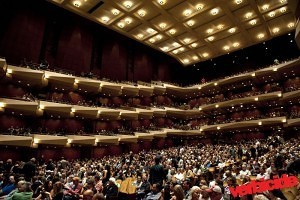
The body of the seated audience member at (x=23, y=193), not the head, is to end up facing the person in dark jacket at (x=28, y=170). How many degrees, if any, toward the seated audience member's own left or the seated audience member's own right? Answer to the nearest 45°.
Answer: approximately 135° to the seated audience member's own right

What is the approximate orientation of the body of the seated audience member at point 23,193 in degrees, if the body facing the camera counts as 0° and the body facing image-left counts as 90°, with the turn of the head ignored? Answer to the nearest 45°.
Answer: approximately 45°

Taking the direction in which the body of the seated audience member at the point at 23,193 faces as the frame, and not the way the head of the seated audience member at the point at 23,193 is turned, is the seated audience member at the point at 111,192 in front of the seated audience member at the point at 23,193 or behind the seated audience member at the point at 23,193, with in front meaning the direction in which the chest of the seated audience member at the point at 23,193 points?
behind
